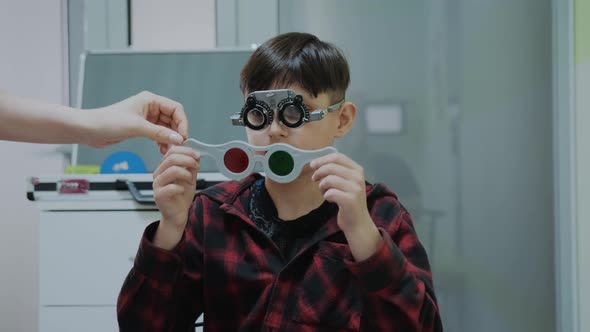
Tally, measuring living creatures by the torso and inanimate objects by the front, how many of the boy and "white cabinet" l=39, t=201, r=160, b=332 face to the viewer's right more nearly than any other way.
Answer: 0

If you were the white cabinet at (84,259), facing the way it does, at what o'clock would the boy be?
The boy is roughly at 11 o'clock from the white cabinet.

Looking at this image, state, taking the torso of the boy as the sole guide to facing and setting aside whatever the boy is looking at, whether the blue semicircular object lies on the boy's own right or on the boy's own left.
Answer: on the boy's own right

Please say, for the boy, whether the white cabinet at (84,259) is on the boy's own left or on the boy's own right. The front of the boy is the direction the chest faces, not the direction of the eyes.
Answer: on the boy's own right

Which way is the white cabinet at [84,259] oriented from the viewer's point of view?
toward the camera
